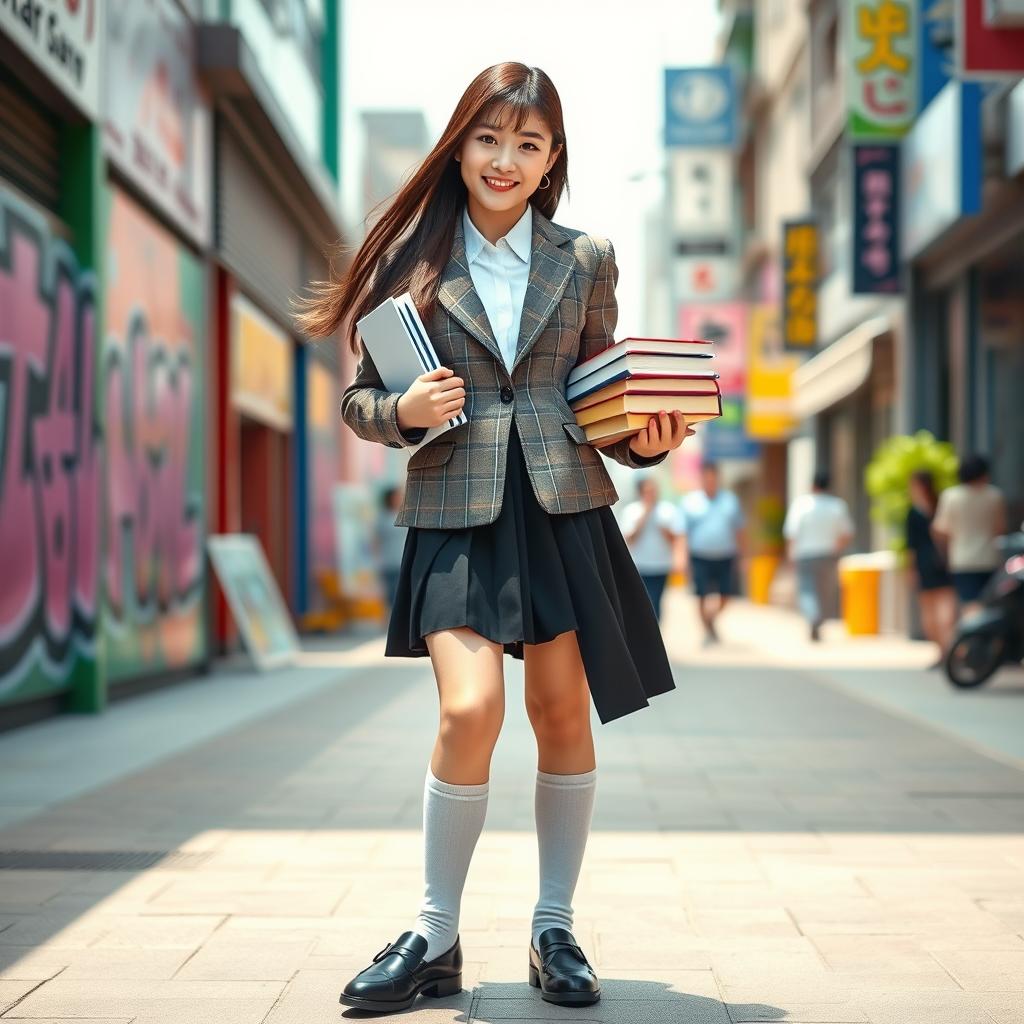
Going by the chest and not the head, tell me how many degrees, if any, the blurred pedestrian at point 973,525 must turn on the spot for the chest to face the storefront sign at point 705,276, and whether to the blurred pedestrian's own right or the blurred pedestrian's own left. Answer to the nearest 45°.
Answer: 0° — they already face it

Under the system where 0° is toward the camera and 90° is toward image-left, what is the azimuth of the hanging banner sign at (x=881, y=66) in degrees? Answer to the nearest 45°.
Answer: approximately 0°

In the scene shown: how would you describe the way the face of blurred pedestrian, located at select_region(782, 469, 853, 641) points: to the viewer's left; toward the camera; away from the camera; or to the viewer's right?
away from the camera

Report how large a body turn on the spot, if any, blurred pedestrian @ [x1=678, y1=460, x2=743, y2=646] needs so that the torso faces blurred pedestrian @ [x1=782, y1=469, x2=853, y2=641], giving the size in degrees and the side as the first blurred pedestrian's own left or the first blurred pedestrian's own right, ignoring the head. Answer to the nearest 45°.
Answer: approximately 135° to the first blurred pedestrian's own left

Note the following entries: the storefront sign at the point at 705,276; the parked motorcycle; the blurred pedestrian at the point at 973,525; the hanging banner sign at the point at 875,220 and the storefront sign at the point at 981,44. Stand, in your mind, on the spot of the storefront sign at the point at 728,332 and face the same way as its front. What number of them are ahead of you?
4

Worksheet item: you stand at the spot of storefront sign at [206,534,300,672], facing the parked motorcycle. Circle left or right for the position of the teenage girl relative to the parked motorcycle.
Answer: right

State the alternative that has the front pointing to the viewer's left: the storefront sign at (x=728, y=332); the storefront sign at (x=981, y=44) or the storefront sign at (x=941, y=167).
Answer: the storefront sign at (x=941, y=167)
